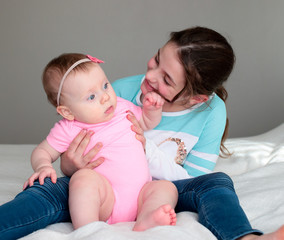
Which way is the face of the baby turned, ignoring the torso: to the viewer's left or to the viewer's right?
to the viewer's right

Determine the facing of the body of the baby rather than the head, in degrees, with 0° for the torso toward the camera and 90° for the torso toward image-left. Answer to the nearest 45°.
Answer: approximately 0°
